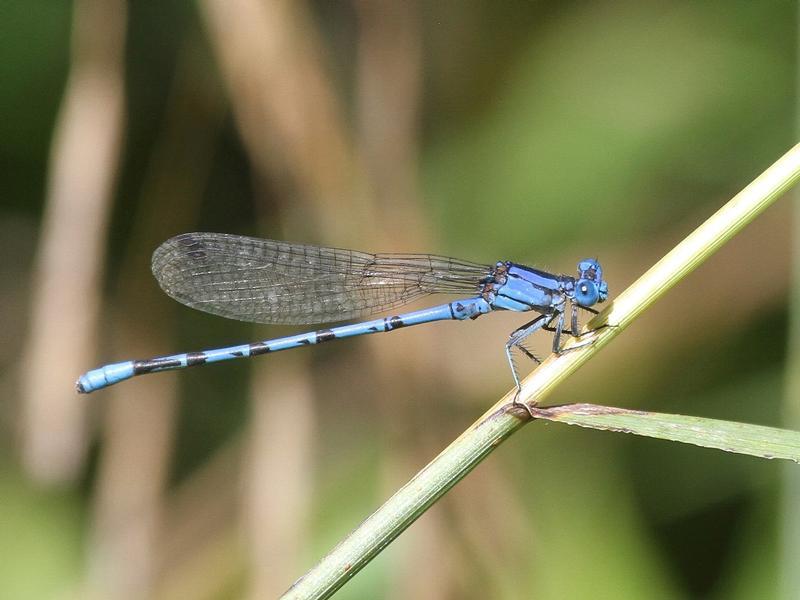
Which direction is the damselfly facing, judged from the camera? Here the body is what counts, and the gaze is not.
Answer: to the viewer's right
